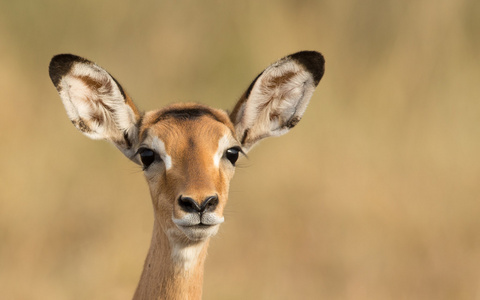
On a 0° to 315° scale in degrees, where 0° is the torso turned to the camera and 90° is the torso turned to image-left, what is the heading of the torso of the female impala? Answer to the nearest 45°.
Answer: approximately 0°
